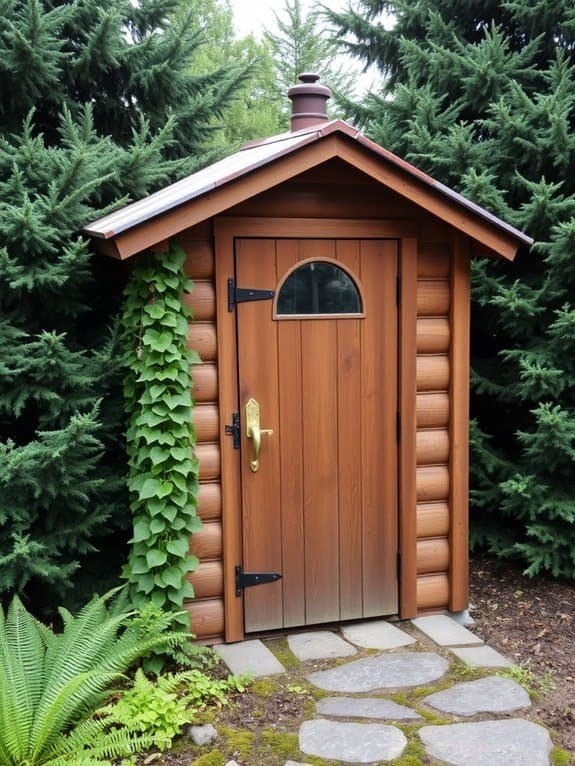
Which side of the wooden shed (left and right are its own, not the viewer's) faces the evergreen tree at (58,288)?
right

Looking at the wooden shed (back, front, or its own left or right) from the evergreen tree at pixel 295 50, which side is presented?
back

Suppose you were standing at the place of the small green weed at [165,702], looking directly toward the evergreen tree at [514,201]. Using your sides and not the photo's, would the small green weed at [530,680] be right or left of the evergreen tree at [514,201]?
right

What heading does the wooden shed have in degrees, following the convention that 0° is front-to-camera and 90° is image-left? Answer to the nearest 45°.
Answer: approximately 0°

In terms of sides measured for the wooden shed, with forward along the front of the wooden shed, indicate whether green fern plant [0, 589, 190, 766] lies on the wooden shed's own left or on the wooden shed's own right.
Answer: on the wooden shed's own right

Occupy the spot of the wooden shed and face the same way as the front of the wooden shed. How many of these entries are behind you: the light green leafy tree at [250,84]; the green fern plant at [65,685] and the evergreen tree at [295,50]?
2

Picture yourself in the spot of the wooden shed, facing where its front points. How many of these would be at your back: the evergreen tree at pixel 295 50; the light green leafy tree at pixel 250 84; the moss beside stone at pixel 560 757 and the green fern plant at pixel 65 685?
2

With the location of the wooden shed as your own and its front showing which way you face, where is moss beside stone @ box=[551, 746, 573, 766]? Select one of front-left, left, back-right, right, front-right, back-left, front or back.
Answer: front-left
